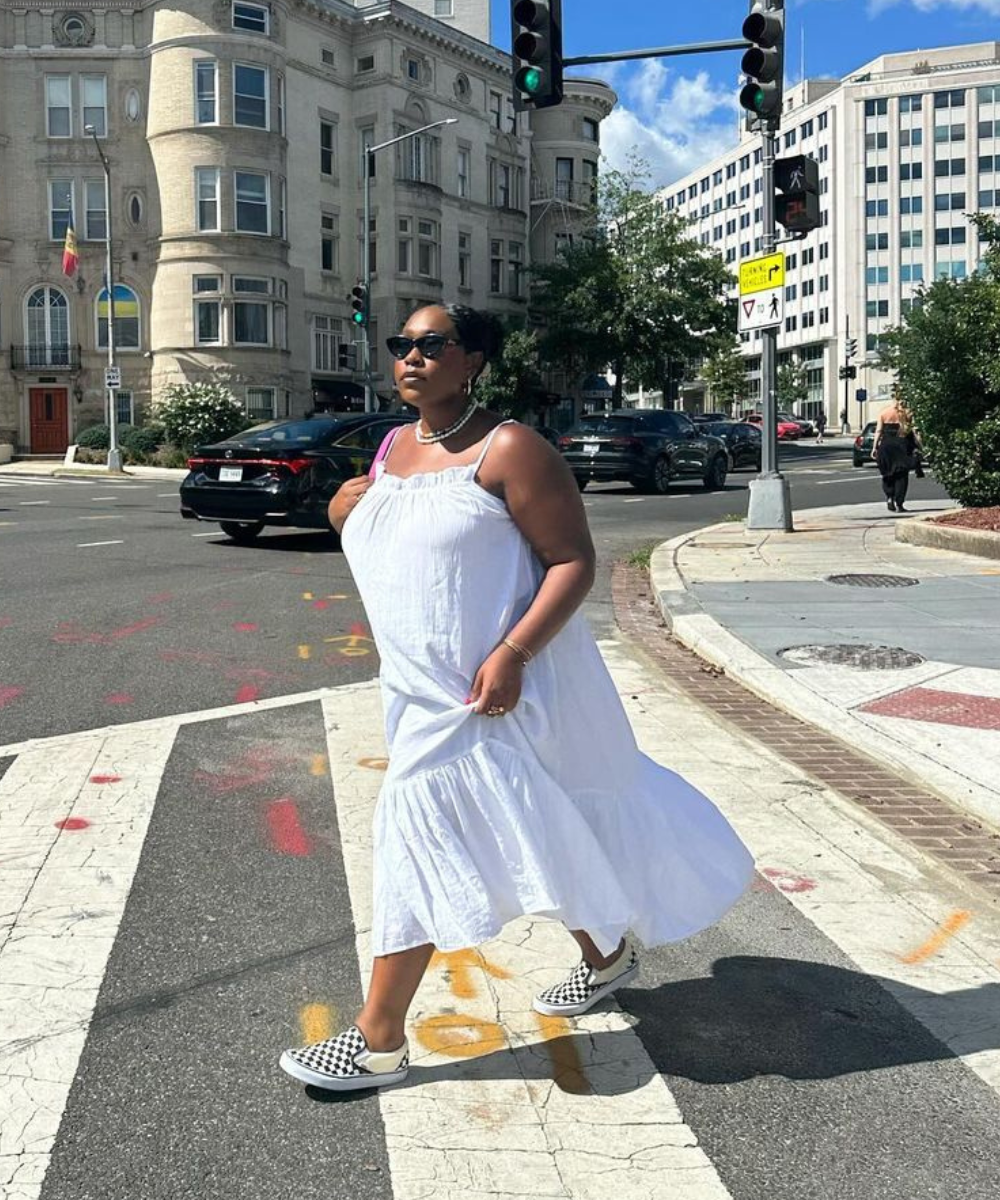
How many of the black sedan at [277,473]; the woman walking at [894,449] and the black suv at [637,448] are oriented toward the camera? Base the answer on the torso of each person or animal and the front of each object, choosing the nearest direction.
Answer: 0

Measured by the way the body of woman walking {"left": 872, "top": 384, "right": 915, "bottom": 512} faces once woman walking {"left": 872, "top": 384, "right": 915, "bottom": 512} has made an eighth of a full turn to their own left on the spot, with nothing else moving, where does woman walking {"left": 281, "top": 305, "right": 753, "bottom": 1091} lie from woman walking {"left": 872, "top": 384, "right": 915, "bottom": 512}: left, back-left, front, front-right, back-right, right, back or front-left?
back-left

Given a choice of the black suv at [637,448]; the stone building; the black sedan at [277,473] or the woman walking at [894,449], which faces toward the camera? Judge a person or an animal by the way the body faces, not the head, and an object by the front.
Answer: the stone building

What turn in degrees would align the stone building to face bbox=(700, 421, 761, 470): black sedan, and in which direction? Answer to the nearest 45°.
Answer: approximately 45° to its left

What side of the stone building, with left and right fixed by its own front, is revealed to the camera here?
front

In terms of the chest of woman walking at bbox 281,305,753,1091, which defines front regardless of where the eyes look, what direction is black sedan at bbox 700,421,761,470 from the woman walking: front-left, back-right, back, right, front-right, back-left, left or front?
back-right

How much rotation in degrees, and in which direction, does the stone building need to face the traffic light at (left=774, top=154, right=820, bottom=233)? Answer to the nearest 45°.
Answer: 0° — it already faces it

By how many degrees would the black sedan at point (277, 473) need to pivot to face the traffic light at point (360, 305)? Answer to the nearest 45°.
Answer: approximately 45° to its left

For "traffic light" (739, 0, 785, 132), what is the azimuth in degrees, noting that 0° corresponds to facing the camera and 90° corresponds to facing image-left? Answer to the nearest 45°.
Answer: approximately 45°

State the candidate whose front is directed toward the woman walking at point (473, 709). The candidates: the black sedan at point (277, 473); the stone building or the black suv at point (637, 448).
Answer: the stone building

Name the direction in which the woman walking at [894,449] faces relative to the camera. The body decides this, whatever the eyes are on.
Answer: away from the camera

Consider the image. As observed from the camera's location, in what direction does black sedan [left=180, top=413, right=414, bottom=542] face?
facing away from the viewer and to the right of the viewer

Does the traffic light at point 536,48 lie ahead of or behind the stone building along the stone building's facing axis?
ahead

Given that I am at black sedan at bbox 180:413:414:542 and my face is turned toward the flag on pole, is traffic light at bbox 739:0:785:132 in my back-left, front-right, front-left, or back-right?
back-right

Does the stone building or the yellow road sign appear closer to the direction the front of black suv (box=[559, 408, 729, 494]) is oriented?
the stone building

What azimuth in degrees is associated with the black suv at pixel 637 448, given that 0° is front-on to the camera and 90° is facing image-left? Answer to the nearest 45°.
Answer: approximately 225°
